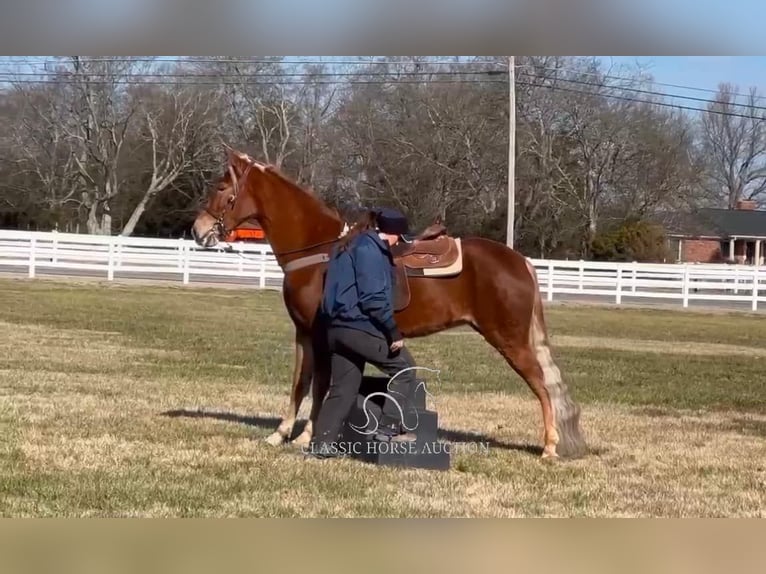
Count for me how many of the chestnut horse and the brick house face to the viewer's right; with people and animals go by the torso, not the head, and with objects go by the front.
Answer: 0

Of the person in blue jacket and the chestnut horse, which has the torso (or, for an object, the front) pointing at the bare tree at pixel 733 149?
the person in blue jacket

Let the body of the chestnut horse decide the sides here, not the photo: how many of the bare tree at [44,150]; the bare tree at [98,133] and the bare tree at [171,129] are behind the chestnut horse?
0

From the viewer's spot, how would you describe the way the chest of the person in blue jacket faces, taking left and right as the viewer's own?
facing to the right of the viewer

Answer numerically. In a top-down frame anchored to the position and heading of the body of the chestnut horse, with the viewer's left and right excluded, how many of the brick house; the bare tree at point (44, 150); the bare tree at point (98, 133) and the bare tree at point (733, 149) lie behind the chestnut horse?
2

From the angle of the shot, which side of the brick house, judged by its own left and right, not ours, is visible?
front

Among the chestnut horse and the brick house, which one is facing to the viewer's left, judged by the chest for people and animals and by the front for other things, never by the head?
the chestnut horse

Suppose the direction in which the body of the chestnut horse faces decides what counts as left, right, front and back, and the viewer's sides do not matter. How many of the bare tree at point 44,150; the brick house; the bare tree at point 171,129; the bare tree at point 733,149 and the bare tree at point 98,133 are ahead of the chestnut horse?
3

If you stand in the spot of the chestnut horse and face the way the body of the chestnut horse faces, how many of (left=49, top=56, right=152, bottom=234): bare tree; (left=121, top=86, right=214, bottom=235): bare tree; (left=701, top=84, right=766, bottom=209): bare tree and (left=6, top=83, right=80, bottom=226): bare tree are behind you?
1

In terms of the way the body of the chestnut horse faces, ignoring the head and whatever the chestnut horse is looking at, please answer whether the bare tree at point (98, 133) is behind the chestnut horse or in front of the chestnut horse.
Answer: in front

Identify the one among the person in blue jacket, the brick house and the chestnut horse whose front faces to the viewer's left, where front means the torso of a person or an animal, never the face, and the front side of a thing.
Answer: the chestnut horse

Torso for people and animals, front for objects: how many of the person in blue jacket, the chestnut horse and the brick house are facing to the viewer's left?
1

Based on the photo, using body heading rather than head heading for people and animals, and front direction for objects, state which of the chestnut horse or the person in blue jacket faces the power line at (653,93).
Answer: the person in blue jacket

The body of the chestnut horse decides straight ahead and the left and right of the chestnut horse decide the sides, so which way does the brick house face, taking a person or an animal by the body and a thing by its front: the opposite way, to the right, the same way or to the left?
to the left

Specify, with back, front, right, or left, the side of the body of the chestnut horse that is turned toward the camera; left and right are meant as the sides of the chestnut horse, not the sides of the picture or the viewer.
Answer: left
